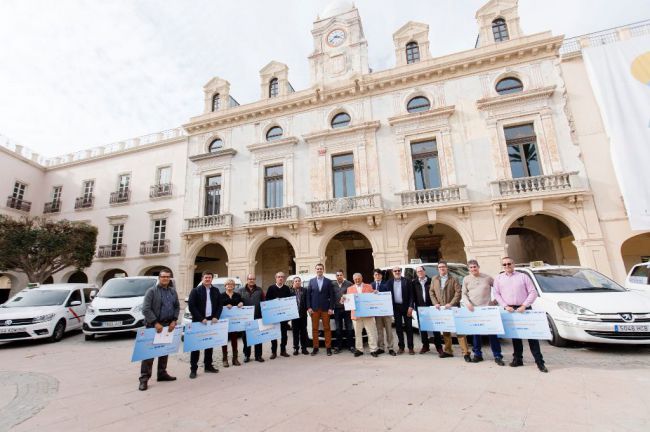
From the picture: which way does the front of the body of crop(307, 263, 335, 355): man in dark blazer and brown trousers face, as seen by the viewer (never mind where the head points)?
toward the camera

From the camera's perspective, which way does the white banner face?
toward the camera

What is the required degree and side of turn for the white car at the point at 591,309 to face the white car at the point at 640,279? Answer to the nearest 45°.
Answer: approximately 135° to its left

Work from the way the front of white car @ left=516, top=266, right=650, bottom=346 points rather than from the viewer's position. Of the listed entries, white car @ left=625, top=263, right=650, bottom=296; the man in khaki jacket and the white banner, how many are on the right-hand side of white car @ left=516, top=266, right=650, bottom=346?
1

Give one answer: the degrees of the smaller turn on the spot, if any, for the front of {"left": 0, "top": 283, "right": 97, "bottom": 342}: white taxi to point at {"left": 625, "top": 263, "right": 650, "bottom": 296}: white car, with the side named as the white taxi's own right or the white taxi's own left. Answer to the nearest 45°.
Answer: approximately 90° to the white taxi's own left

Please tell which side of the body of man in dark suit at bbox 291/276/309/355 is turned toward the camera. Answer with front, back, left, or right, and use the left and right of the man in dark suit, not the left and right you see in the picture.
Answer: front

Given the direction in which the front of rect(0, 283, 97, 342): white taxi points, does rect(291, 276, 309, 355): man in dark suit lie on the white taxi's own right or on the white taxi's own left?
on the white taxi's own left

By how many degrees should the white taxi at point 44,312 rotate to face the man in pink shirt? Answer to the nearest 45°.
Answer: approximately 90° to its left

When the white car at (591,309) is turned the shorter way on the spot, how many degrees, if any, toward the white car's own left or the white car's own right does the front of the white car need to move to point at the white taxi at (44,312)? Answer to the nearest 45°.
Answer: approximately 90° to the white car's own right
